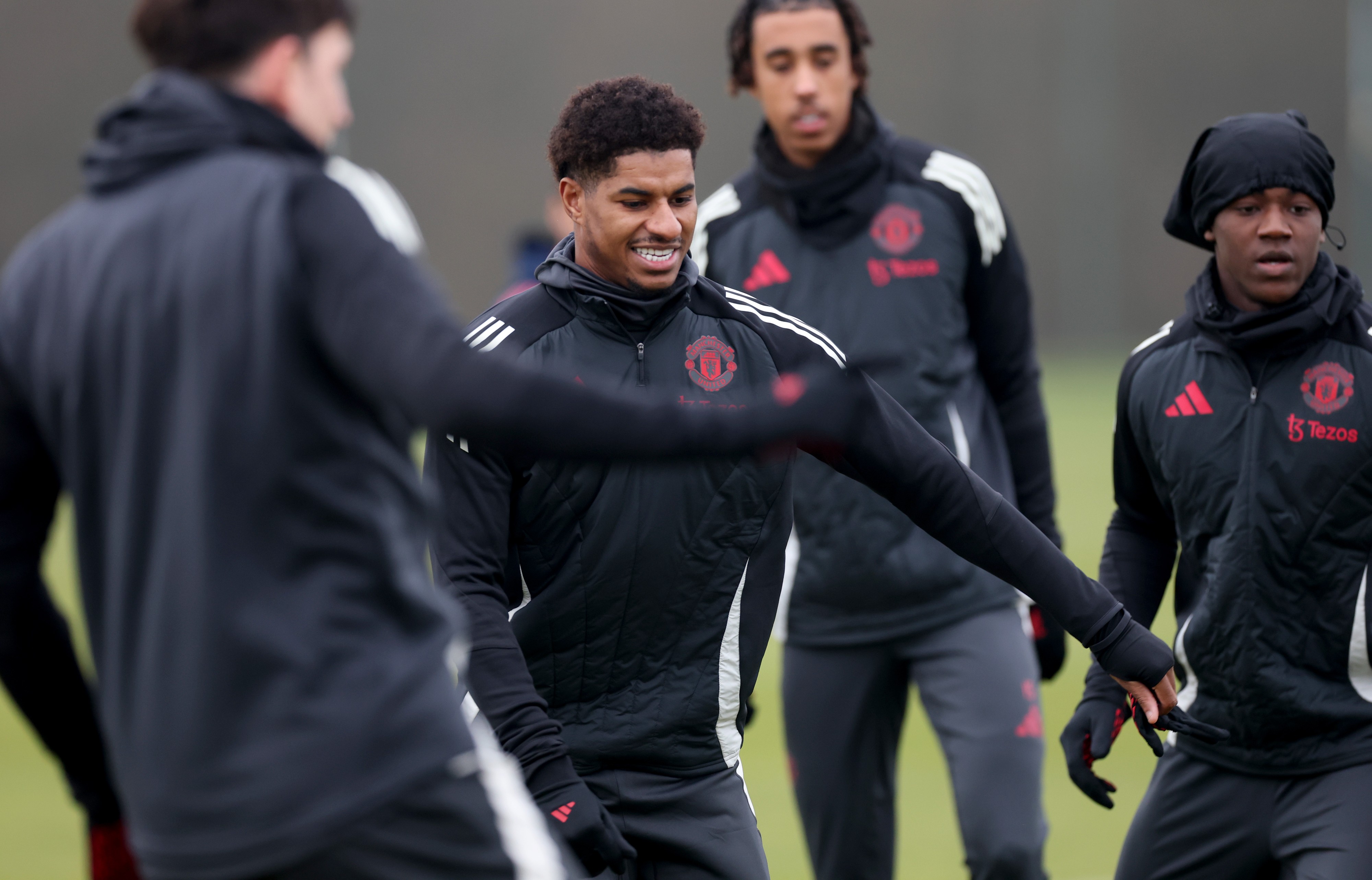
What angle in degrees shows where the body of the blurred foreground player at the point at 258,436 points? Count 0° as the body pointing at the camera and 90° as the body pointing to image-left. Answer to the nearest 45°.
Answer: approximately 225°

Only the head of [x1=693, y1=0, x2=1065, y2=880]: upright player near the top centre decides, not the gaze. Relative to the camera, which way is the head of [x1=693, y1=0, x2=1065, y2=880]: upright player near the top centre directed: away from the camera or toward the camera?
toward the camera

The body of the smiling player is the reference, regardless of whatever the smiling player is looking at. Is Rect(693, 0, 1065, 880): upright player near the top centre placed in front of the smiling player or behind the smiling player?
behind

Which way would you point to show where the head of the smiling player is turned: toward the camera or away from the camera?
toward the camera

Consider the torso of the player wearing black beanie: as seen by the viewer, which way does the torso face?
toward the camera

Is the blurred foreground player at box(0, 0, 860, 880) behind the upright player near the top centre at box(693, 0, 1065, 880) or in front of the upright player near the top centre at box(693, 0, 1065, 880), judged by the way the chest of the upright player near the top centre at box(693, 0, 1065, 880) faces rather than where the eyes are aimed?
in front

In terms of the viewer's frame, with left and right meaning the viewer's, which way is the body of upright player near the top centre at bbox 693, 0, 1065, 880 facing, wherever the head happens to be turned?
facing the viewer

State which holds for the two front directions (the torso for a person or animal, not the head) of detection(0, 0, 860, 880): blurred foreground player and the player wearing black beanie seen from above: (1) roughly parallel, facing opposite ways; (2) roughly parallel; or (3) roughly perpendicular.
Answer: roughly parallel, facing opposite ways

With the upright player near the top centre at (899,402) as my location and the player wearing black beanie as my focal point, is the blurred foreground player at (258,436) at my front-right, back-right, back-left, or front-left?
front-right

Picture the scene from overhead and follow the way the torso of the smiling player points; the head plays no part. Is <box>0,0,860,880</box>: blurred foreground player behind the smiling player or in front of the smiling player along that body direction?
in front

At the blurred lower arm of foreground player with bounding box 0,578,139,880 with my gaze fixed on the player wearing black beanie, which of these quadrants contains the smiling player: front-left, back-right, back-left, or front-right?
front-left

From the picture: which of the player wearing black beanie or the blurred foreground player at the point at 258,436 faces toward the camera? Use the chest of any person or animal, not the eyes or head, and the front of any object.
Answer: the player wearing black beanie

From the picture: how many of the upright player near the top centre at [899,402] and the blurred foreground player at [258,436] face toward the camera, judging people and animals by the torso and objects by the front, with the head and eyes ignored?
1

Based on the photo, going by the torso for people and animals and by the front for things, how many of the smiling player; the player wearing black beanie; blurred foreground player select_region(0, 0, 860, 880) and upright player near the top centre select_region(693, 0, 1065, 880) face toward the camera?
3

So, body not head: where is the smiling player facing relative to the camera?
toward the camera

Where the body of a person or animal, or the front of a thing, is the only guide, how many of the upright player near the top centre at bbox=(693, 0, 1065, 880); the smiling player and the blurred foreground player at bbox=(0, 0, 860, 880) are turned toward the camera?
2
